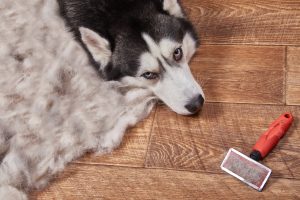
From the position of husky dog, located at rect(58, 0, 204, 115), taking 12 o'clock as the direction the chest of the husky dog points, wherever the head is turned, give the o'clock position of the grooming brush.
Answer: The grooming brush is roughly at 12 o'clock from the husky dog.

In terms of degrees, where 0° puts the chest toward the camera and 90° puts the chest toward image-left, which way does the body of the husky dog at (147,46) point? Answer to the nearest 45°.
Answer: approximately 315°
